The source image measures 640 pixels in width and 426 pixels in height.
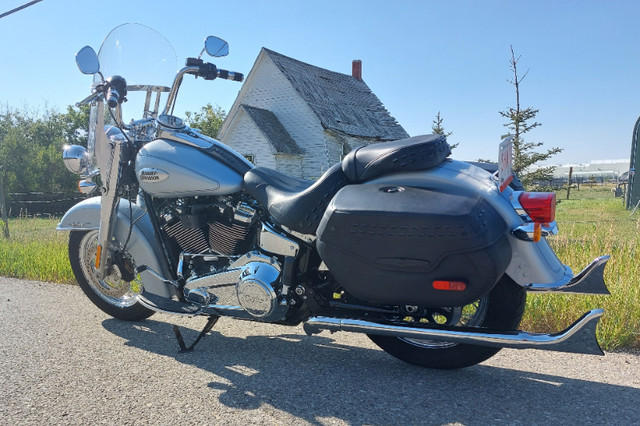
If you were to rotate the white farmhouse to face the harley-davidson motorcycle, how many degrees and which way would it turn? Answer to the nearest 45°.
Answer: approximately 45° to its left

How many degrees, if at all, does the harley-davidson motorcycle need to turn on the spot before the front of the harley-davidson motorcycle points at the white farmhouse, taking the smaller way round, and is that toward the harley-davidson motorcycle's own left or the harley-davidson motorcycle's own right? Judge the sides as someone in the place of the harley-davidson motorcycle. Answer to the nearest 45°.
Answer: approximately 45° to the harley-davidson motorcycle's own right

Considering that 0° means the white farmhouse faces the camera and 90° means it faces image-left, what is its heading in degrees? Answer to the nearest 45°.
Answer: approximately 45°

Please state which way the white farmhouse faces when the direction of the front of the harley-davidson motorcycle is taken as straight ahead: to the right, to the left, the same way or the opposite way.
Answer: to the left

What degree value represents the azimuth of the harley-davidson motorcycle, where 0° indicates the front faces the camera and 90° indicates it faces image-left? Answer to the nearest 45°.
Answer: approximately 135°
